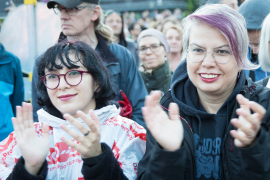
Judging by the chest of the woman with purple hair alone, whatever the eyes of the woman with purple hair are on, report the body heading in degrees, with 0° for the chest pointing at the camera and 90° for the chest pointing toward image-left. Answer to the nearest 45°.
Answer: approximately 0°

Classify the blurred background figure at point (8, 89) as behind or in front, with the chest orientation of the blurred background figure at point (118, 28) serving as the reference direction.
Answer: in front

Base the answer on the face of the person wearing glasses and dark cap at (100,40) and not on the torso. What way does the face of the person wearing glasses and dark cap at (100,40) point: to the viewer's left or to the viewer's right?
to the viewer's left

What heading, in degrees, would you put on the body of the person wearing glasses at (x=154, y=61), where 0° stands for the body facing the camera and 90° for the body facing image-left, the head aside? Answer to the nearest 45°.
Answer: approximately 45°

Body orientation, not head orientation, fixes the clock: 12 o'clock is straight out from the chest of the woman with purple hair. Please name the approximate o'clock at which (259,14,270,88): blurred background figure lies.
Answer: The blurred background figure is roughly at 7 o'clock from the woman with purple hair.

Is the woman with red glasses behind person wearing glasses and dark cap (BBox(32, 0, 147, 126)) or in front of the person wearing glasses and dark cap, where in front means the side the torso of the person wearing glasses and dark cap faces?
in front

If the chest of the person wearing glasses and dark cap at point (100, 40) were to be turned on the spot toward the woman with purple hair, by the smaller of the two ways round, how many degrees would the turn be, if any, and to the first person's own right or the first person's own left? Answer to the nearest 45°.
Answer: approximately 90° to the first person's own left

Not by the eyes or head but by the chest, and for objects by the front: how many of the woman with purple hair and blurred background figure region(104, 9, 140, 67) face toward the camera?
2

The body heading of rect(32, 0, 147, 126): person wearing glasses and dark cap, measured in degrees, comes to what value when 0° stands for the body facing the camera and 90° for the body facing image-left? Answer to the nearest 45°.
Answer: approximately 45°
